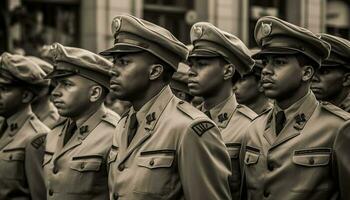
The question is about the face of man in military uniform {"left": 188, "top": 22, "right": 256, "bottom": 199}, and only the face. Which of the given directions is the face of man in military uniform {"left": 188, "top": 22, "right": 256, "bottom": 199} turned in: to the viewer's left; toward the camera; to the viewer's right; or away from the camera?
to the viewer's left

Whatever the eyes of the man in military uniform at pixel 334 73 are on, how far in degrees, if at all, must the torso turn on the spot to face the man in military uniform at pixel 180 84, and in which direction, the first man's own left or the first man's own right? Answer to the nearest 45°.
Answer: approximately 90° to the first man's own right

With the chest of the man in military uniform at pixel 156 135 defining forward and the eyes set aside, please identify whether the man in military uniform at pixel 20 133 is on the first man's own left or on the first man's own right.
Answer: on the first man's own right

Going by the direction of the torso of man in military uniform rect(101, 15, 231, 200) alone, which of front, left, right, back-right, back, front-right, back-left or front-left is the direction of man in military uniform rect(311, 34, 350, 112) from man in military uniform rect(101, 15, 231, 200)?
back

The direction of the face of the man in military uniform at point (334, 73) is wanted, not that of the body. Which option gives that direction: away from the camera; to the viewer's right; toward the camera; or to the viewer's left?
to the viewer's left

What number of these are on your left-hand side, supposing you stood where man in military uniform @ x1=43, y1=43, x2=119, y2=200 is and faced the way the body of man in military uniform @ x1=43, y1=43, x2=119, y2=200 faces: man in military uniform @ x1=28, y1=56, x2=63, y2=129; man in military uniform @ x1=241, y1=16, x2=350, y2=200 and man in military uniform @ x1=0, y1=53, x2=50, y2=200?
1

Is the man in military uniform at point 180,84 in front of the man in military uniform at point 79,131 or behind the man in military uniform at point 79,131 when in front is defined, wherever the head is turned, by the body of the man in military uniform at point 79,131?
behind

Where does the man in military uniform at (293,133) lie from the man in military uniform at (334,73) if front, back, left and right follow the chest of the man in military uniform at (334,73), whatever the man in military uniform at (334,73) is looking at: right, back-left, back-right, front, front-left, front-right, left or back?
front-left

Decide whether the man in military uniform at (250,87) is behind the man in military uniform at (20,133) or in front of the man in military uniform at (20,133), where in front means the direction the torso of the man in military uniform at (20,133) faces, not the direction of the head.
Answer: behind

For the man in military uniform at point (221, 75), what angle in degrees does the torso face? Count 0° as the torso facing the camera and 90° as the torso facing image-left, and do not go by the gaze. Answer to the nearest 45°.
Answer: approximately 45°

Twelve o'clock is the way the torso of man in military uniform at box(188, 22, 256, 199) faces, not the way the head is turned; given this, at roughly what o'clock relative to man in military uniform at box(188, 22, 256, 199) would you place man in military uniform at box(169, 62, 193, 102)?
man in military uniform at box(169, 62, 193, 102) is roughly at 4 o'clock from man in military uniform at box(188, 22, 256, 199).
